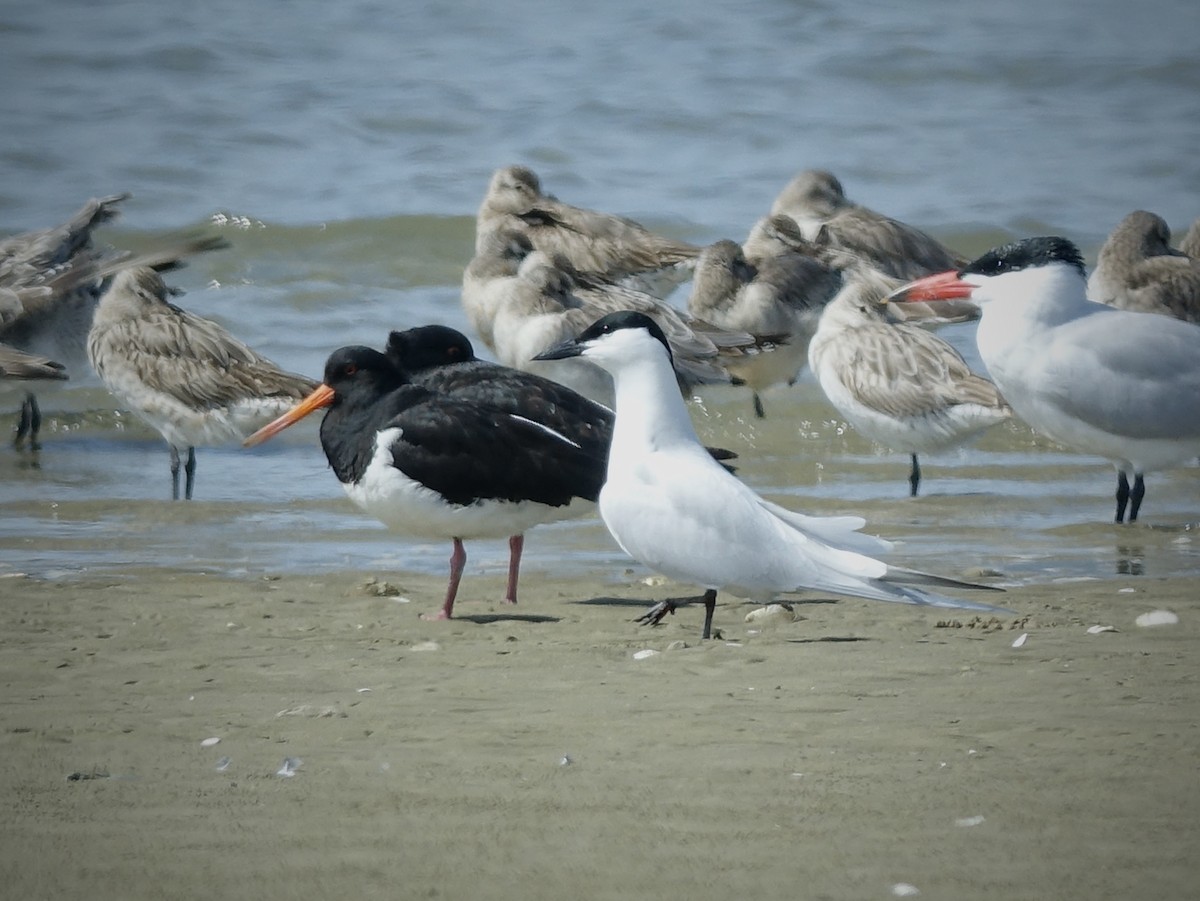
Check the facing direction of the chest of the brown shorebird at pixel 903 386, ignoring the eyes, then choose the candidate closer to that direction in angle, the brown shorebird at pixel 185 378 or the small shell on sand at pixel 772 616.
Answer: the brown shorebird

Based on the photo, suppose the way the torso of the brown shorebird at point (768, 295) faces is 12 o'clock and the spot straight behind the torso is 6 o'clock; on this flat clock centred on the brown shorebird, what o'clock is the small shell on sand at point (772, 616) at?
The small shell on sand is roughly at 9 o'clock from the brown shorebird.

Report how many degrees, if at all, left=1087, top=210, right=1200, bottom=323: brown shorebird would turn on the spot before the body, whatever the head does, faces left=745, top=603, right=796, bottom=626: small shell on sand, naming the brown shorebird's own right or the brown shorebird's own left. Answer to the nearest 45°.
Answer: approximately 90° to the brown shorebird's own left

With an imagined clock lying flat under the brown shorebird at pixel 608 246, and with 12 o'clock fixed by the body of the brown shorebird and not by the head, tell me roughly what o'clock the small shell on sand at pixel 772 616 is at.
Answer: The small shell on sand is roughly at 9 o'clock from the brown shorebird.

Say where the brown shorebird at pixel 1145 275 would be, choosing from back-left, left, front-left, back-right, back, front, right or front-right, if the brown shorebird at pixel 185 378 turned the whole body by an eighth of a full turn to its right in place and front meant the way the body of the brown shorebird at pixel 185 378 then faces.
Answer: back-right

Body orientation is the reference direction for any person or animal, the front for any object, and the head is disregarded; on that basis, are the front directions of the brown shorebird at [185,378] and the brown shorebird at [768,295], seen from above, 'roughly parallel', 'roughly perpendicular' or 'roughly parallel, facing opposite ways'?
roughly parallel

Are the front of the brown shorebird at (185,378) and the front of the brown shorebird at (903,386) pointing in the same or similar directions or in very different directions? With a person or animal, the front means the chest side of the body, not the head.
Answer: same or similar directions

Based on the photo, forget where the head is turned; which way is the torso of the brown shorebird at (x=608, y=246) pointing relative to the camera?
to the viewer's left

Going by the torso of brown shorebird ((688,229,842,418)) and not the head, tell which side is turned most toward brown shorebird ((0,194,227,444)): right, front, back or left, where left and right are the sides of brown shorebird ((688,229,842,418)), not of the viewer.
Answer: front

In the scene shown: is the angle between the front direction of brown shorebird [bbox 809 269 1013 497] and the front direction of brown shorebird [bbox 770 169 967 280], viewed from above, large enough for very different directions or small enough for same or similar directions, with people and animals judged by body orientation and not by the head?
same or similar directions

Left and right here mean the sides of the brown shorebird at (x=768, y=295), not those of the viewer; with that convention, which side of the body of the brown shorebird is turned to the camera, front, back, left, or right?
left

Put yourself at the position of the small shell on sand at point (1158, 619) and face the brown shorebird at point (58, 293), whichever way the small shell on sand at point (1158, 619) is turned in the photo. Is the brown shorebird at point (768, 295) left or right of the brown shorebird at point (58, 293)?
right

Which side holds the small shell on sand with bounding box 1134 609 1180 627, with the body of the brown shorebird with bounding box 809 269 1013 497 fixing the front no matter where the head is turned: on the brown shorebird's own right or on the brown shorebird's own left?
on the brown shorebird's own left

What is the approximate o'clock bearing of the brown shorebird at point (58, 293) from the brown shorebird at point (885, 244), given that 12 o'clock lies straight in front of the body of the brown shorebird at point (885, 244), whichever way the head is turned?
the brown shorebird at point (58, 293) is roughly at 11 o'clock from the brown shorebird at point (885, 244).

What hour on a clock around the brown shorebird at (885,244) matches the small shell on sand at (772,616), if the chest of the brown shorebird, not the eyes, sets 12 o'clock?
The small shell on sand is roughly at 9 o'clock from the brown shorebird.

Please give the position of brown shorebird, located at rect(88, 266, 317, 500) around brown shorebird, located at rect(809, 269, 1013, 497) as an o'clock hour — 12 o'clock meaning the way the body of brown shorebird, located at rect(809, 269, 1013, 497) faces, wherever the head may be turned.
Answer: brown shorebird, located at rect(88, 266, 317, 500) is roughly at 12 o'clock from brown shorebird, located at rect(809, 269, 1013, 497).

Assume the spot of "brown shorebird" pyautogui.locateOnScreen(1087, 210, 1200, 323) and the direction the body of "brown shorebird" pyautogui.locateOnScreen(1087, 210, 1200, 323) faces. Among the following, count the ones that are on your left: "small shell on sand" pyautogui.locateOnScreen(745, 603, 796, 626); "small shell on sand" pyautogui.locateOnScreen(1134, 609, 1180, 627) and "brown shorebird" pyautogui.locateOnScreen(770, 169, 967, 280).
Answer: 2

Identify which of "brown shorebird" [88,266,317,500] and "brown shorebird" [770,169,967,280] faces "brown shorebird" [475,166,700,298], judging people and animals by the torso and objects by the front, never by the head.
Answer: "brown shorebird" [770,169,967,280]

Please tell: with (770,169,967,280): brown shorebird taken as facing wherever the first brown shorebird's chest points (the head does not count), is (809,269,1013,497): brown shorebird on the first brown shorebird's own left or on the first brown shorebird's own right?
on the first brown shorebird's own left

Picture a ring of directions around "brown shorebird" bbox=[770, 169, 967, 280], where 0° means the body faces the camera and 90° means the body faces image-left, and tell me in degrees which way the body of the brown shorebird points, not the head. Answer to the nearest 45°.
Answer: approximately 90°

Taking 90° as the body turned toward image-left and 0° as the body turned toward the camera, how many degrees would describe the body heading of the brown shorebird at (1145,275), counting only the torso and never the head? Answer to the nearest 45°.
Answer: approximately 90°
